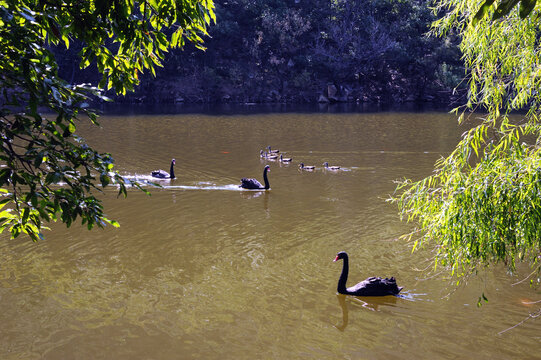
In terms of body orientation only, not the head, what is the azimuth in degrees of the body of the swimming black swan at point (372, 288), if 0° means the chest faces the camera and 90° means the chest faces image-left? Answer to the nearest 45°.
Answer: approximately 90°

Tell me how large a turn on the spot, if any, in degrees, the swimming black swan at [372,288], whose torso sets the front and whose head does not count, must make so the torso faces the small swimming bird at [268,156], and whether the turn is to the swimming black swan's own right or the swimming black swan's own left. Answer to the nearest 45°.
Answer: approximately 90° to the swimming black swan's own right
